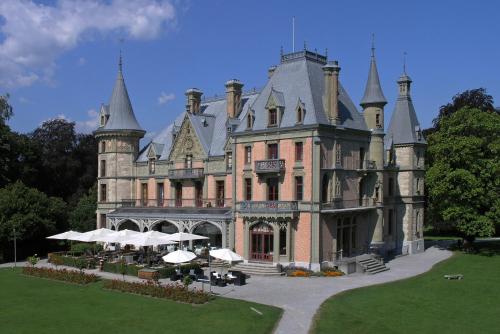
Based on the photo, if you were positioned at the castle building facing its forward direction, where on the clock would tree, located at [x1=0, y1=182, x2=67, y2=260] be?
The tree is roughly at 2 o'clock from the castle building.

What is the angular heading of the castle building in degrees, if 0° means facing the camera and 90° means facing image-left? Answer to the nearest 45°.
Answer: approximately 45°

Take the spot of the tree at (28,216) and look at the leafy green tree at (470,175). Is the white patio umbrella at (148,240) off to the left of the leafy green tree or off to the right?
right

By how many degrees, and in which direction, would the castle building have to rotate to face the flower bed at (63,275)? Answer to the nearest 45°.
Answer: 0° — it already faces it

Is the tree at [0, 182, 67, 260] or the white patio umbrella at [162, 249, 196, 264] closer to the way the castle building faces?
the white patio umbrella

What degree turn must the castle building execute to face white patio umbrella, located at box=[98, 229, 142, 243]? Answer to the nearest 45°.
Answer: approximately 45° to its right
